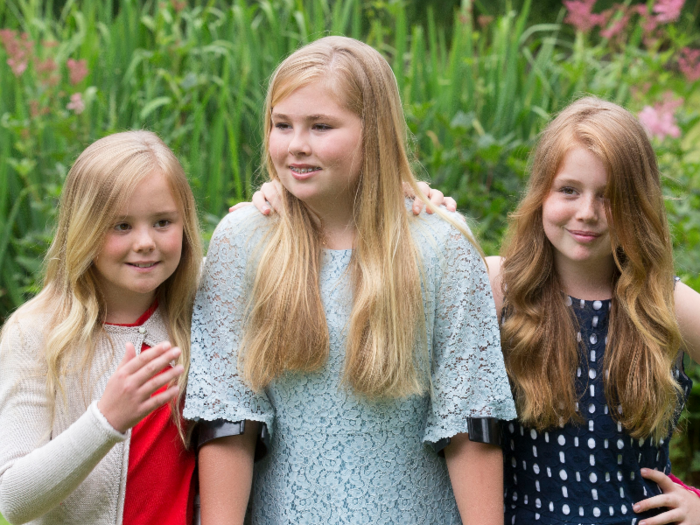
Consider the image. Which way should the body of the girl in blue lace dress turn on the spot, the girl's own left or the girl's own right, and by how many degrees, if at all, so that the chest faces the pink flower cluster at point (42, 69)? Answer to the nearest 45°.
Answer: approximately 135° to the girl's own right

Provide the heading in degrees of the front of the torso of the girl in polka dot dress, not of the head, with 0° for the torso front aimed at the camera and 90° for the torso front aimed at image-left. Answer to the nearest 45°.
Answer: approximately 0°

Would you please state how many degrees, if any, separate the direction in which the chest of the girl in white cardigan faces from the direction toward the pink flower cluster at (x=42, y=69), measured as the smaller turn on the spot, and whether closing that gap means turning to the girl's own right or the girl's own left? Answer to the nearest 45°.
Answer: approximately 135° to the girl's own left

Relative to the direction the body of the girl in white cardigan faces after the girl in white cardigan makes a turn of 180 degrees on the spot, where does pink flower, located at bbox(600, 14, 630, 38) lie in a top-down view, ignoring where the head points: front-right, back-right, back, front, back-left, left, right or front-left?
right

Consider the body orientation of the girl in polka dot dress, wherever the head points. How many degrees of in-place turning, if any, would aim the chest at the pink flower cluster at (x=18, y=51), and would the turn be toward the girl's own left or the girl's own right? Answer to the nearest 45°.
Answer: approximately 90° to the girl's own right

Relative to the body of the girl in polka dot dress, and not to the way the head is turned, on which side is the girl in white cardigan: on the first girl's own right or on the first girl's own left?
on the first girl's own right

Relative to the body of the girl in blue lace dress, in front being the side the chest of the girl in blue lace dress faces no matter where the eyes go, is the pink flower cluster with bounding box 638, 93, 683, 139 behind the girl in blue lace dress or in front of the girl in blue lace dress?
behind

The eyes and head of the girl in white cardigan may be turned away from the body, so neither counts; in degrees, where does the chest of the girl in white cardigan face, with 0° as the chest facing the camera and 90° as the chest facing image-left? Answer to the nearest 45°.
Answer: approximately 315°

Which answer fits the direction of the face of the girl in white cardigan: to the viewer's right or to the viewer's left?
to the viewer's right

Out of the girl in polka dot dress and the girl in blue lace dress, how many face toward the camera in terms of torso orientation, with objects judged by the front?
2

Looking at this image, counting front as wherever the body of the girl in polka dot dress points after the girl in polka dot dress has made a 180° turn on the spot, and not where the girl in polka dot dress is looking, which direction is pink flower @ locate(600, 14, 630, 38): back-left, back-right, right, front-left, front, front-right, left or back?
front

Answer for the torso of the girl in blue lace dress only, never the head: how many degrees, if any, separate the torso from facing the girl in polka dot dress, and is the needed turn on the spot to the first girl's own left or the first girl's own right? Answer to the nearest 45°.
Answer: approximately 90° to the first girl's own left
